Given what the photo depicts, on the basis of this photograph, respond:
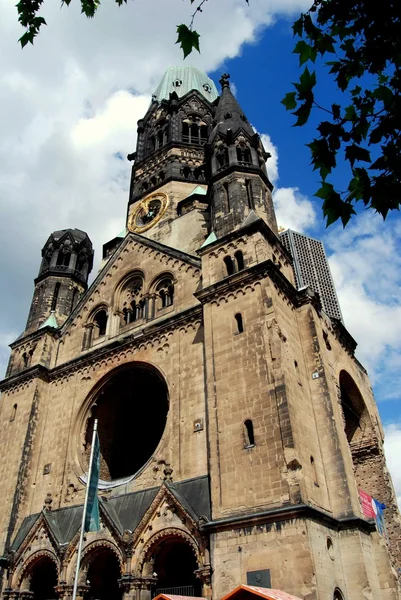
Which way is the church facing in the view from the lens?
facing the viewer and to the left of the viewer
